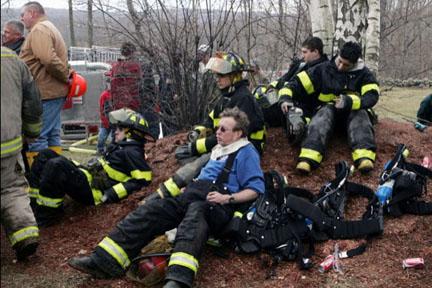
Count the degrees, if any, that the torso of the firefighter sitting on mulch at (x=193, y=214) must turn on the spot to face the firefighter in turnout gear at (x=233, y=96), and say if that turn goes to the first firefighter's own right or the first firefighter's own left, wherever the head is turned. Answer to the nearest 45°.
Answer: approximately 135° to the first firefighter's own right

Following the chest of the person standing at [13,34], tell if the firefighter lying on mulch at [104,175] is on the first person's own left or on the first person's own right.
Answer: on the first person's own left

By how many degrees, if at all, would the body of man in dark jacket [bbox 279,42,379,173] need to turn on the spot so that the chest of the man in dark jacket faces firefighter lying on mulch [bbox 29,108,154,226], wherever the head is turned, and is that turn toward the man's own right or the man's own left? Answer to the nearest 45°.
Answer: approximately 45° to the man's own right

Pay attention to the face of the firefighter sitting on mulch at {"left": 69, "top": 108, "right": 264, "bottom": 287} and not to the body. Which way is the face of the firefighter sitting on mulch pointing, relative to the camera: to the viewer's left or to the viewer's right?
to the viewer's left

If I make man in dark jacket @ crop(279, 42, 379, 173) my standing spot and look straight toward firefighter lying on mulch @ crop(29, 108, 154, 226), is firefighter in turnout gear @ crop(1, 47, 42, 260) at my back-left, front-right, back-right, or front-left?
front-left

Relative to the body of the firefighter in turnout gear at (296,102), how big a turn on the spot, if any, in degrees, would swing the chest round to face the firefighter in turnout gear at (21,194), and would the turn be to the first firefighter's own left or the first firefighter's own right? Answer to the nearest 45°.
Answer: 0° — they already face them

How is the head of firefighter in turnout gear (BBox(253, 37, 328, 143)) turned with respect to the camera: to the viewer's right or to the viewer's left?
to the viewer's left

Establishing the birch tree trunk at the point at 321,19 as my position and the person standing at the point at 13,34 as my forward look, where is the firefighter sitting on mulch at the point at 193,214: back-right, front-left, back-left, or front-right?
front-left

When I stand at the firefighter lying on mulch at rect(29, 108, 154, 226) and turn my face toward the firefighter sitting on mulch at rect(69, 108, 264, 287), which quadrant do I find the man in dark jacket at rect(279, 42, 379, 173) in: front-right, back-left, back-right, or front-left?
front-left

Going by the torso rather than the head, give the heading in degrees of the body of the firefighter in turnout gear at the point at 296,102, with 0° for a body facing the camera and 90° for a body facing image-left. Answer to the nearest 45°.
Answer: approximately 45°

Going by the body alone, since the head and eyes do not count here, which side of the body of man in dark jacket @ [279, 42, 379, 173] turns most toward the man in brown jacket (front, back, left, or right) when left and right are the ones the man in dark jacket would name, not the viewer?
right

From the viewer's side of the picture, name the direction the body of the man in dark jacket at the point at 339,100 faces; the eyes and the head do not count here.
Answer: toward the camera

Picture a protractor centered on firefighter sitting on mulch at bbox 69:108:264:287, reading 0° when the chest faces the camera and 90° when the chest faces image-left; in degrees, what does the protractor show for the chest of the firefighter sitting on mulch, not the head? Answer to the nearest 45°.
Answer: approximately 45°

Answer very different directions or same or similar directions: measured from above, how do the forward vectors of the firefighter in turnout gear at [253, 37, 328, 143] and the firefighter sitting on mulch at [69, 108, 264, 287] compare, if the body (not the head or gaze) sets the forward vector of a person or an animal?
same or similar directions
